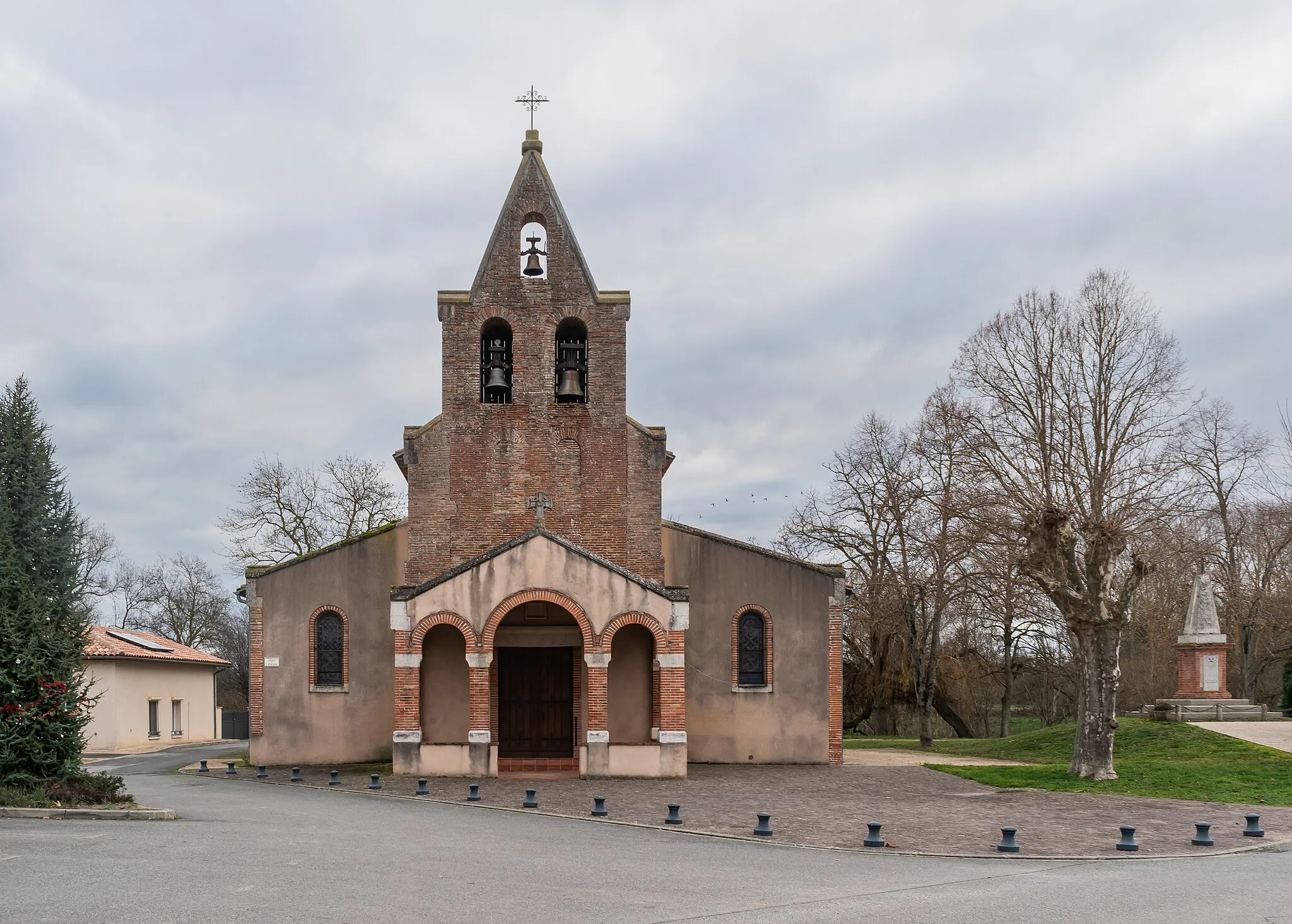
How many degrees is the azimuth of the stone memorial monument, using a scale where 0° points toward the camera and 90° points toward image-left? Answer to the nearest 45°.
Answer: approximately 315°

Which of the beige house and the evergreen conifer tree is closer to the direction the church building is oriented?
the evergreen conifer tree

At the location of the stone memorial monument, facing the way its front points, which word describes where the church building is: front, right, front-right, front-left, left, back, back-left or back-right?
right

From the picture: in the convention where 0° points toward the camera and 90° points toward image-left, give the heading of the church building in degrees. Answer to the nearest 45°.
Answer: approximately 0°

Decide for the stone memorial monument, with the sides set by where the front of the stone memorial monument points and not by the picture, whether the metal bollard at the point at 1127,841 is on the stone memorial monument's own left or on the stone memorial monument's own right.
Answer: on the stone memorial monument's own right

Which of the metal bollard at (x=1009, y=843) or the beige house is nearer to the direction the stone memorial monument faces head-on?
the metal bollard

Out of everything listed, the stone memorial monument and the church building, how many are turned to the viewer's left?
0

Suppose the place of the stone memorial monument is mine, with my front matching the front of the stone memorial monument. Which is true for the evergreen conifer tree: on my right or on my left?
on my right
